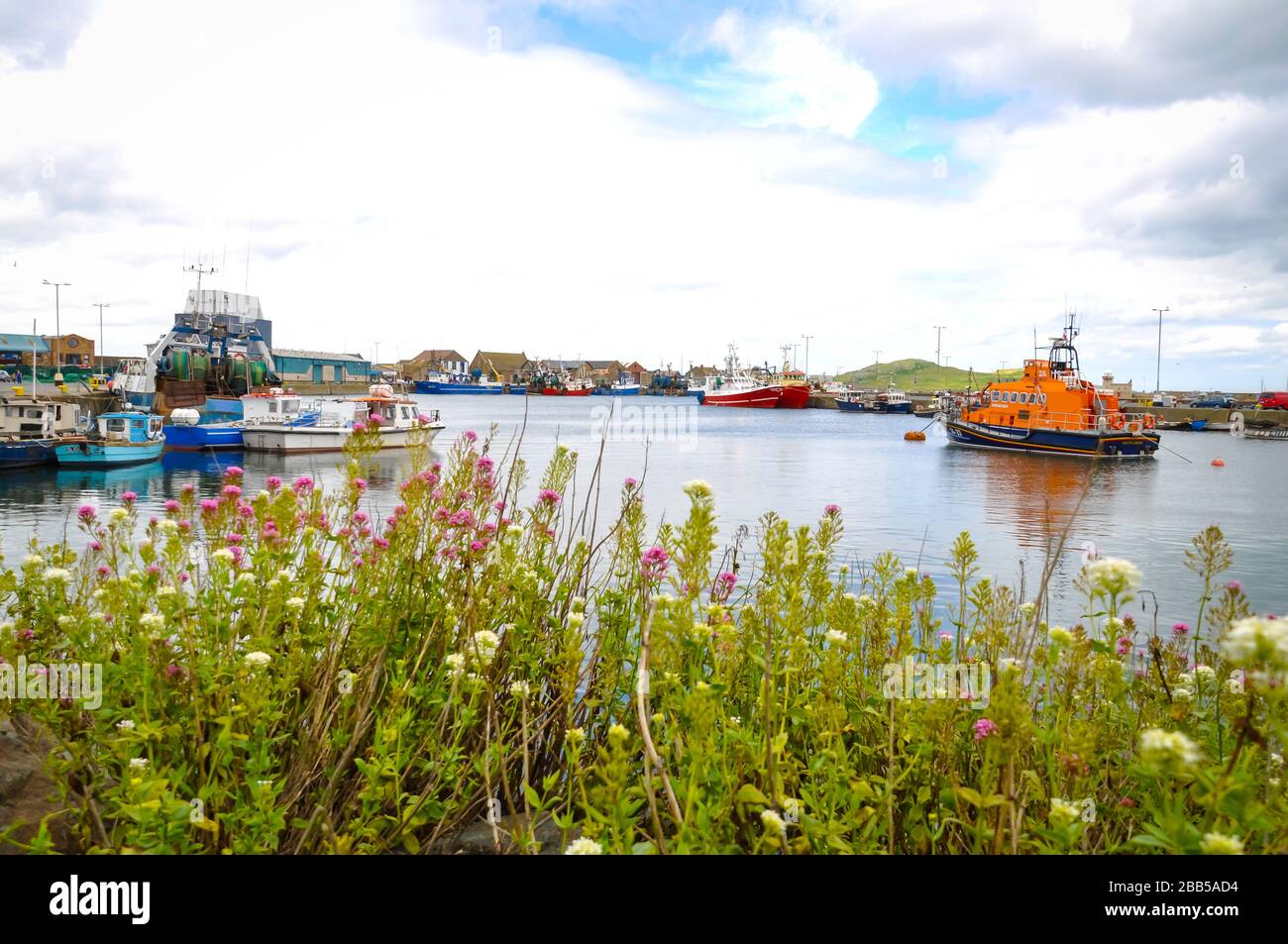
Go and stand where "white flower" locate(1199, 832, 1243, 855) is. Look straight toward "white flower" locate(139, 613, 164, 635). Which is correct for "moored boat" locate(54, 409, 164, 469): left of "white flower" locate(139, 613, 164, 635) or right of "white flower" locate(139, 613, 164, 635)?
right

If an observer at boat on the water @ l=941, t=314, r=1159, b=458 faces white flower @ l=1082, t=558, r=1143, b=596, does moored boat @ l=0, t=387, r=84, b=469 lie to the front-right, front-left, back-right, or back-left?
front-right

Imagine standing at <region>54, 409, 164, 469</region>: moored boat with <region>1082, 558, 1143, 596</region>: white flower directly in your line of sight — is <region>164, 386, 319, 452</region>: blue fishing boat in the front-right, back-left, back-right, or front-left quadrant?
back-left
